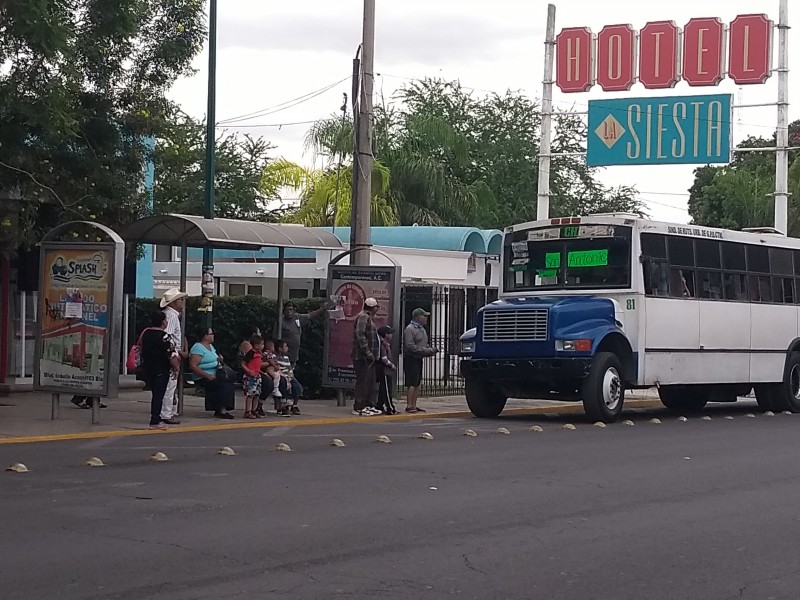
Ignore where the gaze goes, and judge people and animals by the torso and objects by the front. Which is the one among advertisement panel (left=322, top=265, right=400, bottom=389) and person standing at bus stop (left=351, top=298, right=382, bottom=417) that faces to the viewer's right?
the person standing at bus stop

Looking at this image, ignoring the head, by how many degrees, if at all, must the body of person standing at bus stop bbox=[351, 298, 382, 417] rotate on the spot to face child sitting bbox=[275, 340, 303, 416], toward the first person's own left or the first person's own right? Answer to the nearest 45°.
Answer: approximately 180°

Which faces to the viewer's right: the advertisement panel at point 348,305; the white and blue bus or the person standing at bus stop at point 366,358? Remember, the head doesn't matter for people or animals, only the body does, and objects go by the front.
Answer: the person standing at bus stop

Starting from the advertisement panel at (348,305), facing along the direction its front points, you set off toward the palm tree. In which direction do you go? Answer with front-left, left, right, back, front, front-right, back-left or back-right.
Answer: back

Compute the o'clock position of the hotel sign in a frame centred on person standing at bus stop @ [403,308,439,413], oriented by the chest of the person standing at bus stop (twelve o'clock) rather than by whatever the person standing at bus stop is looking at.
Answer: The hotel sign is roughly at 10 o'clock from the person standing at bus stop.

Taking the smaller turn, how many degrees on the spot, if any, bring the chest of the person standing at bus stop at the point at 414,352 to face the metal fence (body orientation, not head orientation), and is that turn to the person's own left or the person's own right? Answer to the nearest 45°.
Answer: approximately 90° to the person's own left

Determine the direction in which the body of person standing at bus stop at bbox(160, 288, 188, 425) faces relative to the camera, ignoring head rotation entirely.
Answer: to the viewer's right

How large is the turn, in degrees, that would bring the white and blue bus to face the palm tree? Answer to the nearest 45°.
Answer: approximately 90° to its right

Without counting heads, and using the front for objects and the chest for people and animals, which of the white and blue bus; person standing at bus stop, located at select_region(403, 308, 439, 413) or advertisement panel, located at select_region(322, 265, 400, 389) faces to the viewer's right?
the person standing at bus stop

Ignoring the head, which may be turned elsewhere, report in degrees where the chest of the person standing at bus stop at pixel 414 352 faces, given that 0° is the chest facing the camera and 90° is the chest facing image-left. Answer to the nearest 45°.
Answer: approximately 270°

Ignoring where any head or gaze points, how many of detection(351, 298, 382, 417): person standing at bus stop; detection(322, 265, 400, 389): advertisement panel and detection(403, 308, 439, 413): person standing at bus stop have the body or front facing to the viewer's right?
2

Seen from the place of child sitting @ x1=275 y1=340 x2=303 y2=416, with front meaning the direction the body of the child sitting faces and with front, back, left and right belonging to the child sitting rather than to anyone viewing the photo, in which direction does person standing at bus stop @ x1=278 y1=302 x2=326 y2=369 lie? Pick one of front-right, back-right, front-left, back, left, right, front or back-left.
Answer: back-left
